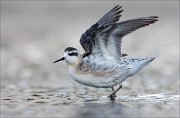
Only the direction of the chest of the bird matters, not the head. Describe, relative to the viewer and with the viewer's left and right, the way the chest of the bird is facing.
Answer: facing to the left of the viewer
